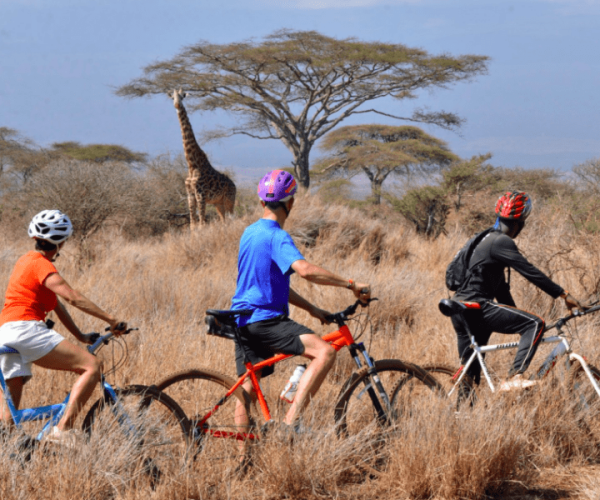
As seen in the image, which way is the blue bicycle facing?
to the viewer's right

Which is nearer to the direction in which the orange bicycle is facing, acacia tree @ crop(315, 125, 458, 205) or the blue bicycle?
the acacia tree

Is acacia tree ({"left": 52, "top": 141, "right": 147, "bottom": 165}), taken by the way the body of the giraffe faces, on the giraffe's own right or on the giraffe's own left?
on the giraffe's own right

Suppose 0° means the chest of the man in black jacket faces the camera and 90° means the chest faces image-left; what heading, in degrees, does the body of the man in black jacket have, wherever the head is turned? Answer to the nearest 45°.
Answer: approximately 270°

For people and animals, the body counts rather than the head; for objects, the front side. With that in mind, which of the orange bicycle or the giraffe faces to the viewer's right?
the orange bicycle

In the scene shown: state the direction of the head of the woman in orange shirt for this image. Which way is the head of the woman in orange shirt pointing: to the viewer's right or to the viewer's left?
to the viewer's right

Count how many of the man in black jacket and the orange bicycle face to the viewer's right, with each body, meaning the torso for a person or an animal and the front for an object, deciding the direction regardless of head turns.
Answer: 2

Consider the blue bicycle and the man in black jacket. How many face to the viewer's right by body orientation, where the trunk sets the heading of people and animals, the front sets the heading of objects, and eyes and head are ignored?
2

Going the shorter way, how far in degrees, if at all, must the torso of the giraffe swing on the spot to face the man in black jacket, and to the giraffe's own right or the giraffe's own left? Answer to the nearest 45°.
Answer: approximately 45° to the giraffe's own left

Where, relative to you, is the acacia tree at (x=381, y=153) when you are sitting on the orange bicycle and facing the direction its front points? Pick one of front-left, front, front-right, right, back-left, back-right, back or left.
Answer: left

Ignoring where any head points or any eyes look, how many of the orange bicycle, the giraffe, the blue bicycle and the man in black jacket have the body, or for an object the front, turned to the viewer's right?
3

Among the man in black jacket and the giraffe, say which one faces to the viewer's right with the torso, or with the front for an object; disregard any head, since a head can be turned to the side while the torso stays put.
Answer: the man in black jacket

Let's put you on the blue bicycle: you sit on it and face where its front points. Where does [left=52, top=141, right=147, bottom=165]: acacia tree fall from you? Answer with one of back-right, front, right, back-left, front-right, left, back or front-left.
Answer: left

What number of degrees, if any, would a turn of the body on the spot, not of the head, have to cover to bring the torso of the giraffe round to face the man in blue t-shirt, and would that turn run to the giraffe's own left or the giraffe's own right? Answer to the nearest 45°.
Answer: approximately 45° to the giraffe's own left

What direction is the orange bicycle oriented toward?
to the viewer's right
